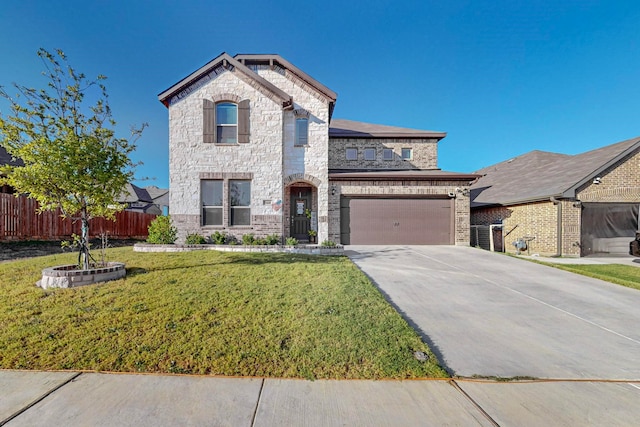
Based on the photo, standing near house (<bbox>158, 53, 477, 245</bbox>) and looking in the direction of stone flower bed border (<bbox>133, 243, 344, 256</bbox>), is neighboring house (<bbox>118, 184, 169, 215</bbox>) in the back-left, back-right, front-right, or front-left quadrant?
back-right

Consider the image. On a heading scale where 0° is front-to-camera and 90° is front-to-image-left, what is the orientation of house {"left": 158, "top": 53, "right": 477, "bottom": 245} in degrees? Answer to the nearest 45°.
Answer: approximately 0°

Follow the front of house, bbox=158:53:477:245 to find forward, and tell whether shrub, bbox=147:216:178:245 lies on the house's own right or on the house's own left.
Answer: on the house's own right

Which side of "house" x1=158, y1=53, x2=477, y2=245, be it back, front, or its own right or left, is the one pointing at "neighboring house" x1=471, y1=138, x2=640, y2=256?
left

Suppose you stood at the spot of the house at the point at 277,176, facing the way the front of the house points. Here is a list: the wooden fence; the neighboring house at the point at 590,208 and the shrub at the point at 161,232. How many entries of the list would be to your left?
1

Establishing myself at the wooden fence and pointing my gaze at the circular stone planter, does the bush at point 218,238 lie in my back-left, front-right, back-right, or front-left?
front-left

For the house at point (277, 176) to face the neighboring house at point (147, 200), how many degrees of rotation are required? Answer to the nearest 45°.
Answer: approximately 135° to its right

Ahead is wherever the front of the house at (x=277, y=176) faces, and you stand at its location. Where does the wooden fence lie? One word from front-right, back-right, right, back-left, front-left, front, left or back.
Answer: right
